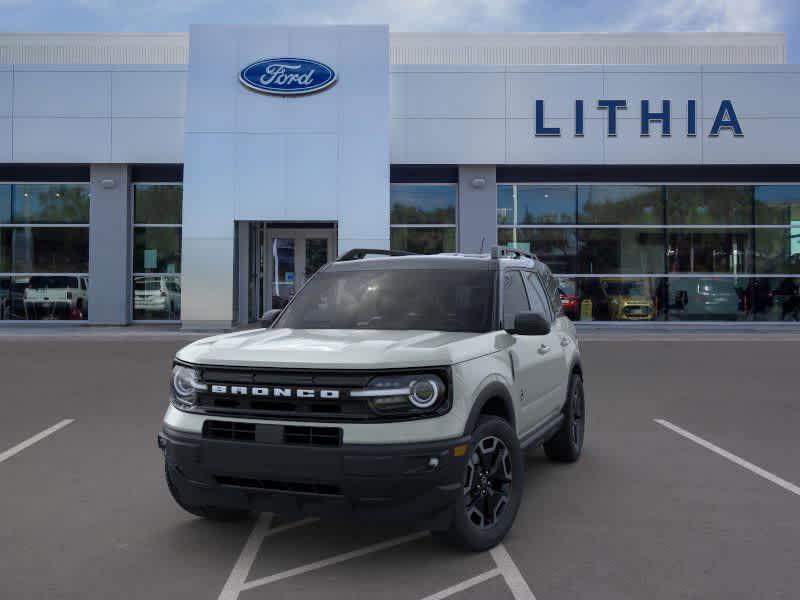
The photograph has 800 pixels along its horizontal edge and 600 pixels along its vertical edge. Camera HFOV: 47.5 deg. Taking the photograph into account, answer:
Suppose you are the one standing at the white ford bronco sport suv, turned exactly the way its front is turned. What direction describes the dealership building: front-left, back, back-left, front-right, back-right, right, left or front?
back-right

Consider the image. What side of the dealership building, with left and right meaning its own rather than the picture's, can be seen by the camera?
front

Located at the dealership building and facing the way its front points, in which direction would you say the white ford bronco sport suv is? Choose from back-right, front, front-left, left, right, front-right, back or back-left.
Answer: front

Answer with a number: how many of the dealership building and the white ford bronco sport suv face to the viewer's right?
0
